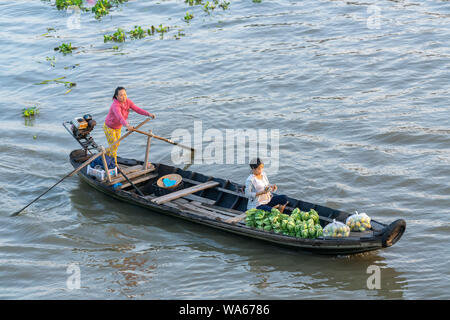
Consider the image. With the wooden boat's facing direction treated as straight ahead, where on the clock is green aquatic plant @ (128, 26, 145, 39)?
The green aquatic plant is roughly at 7 o'clock from the wooden boat.

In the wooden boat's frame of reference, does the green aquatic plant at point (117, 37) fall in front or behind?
behind

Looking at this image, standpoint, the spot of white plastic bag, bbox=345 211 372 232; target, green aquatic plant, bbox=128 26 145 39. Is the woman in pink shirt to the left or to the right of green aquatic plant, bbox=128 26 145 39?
left

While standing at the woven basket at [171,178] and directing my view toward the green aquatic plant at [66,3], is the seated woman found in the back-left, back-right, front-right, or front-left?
back-right

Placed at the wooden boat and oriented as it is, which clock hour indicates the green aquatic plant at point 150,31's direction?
The green aquatic plant is roughly at 7 o'clock from the wooden boat.

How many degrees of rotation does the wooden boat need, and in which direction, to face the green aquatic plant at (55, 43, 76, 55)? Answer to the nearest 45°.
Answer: approximately 180°

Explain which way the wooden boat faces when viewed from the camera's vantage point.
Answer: facing the viewer and to the right of the viewer

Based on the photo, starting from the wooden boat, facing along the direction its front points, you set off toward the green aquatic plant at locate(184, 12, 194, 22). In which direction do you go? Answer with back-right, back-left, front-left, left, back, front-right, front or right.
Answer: back-left

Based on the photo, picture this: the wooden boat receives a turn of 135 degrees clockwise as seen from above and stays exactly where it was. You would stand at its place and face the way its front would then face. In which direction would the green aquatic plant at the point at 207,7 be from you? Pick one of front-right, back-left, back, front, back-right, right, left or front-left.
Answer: right

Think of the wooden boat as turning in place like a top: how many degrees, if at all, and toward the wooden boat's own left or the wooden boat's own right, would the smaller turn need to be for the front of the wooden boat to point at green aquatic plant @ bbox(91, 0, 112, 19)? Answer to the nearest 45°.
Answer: approximately 135° to the wooden boat's own left
